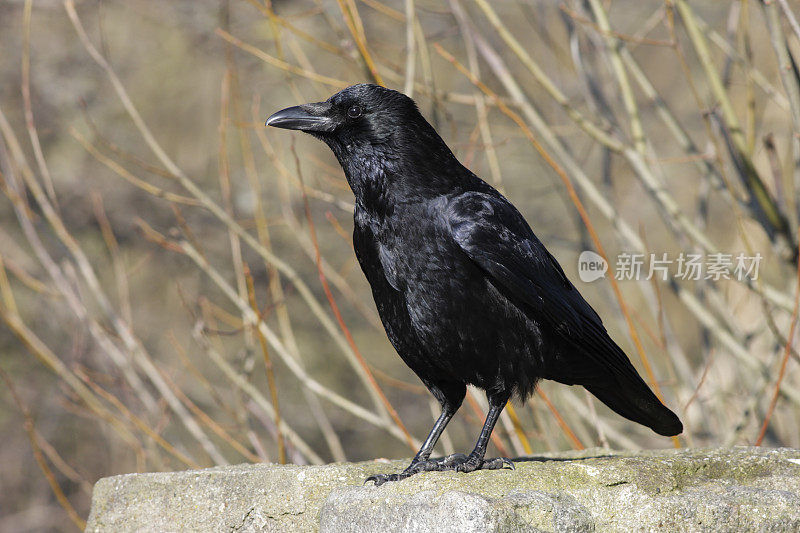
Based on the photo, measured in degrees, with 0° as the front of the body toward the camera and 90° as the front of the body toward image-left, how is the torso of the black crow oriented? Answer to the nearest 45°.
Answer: approximately 90°
